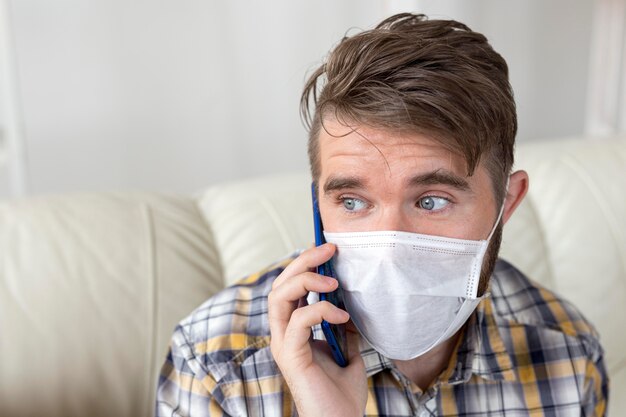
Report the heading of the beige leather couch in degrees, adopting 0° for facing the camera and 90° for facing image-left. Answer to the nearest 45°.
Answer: approximately 0°

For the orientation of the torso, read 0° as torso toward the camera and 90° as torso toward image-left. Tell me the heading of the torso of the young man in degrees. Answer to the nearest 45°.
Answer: approximately 0°
